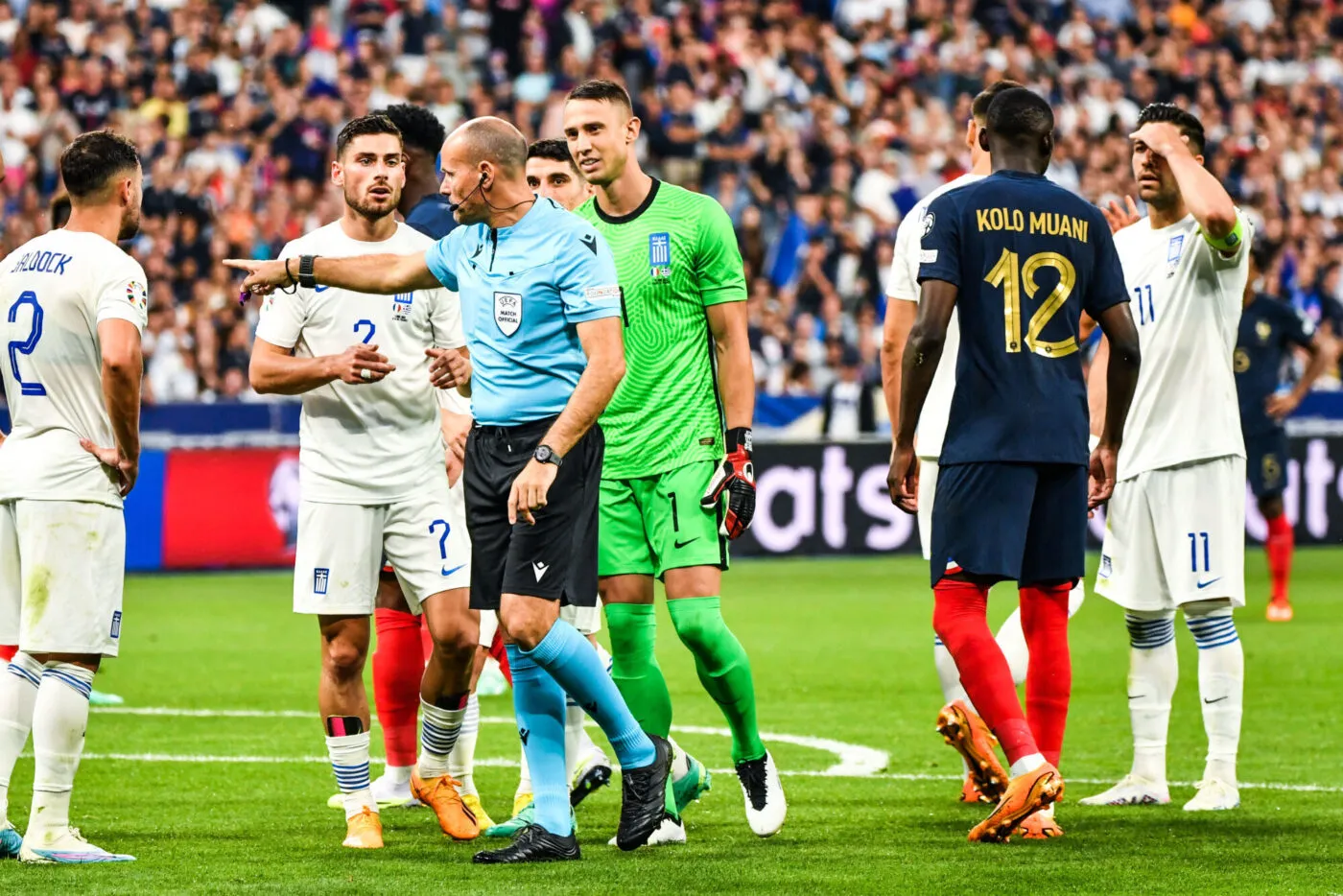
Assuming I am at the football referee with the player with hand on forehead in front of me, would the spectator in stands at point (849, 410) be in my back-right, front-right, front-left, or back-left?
front-left

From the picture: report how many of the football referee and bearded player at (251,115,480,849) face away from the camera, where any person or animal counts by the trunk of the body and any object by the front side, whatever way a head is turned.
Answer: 0

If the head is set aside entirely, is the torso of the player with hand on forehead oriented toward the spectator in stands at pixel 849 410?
no

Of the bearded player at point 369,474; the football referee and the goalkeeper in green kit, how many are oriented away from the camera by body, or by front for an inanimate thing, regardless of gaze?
0

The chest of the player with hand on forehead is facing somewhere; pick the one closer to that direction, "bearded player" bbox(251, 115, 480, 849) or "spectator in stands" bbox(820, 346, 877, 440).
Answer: the bearded player

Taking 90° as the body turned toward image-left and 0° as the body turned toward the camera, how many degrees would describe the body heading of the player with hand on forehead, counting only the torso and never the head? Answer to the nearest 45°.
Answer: approximately 45°

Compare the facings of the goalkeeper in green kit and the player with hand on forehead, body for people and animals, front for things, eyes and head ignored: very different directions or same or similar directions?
same or similar directions

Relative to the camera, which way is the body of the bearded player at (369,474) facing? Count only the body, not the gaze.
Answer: toward the camera

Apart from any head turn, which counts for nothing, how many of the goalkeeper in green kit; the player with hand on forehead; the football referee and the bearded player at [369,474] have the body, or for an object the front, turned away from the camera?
0

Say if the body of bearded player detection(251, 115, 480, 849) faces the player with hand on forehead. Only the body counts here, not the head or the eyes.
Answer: no

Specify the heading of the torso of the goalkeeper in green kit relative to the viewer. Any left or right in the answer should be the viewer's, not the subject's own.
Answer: facing the viewer and to the left of the viewer

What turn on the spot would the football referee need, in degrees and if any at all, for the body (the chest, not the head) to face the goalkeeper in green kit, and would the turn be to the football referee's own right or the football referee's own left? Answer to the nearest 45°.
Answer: approximately 180°

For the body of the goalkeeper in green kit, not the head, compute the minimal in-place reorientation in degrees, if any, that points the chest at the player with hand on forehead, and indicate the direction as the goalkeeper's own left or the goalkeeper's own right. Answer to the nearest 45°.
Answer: approximately 135° to the goalkeeper's own left

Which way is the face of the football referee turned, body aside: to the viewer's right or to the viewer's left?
to the viewer's left

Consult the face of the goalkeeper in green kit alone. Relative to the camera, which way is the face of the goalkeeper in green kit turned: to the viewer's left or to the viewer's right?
to the viewer's left
